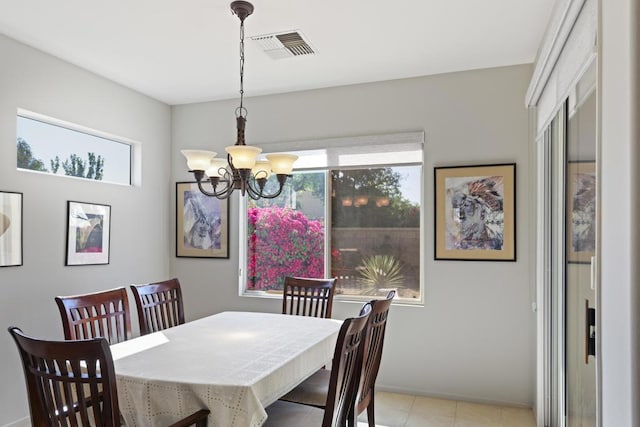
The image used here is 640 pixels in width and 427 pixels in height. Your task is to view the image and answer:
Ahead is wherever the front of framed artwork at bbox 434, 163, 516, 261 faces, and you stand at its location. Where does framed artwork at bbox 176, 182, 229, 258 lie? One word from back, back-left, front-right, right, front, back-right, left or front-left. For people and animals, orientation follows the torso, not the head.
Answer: right

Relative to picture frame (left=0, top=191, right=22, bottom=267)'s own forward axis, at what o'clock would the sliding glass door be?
The sliding glass door is roughly at 12 o'clock from the picture frame.

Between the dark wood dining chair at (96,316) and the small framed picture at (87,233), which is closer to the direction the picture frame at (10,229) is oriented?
the dark wood dining chair

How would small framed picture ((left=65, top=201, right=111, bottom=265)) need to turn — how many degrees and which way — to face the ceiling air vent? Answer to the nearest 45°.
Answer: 0° — it already faces it

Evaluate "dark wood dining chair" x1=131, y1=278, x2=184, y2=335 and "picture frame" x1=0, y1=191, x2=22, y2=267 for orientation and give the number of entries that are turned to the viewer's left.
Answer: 0

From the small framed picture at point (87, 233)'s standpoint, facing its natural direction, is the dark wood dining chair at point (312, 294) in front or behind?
in front

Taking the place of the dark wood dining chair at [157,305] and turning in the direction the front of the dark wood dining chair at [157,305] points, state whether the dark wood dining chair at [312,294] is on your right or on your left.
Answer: on your left

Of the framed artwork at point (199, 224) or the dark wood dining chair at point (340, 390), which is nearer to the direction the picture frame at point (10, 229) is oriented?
the dark wood dining chair

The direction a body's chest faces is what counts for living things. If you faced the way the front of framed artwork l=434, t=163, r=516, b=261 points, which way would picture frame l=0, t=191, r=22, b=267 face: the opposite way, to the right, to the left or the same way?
to the left

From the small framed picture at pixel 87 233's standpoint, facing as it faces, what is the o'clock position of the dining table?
The dining table is roughly at 1 o'clock from the small framed picture.
